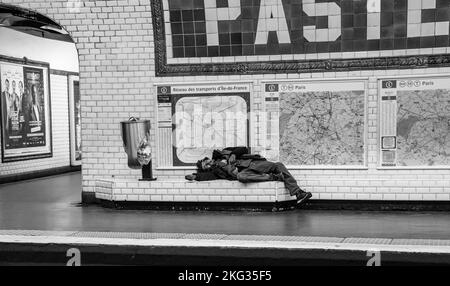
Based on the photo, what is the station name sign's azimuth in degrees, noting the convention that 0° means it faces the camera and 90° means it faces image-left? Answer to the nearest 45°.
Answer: approximately 0°

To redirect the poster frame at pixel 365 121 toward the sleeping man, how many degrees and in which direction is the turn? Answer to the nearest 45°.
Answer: approximately 90° to its right

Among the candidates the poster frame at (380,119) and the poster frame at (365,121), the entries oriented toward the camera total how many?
2
